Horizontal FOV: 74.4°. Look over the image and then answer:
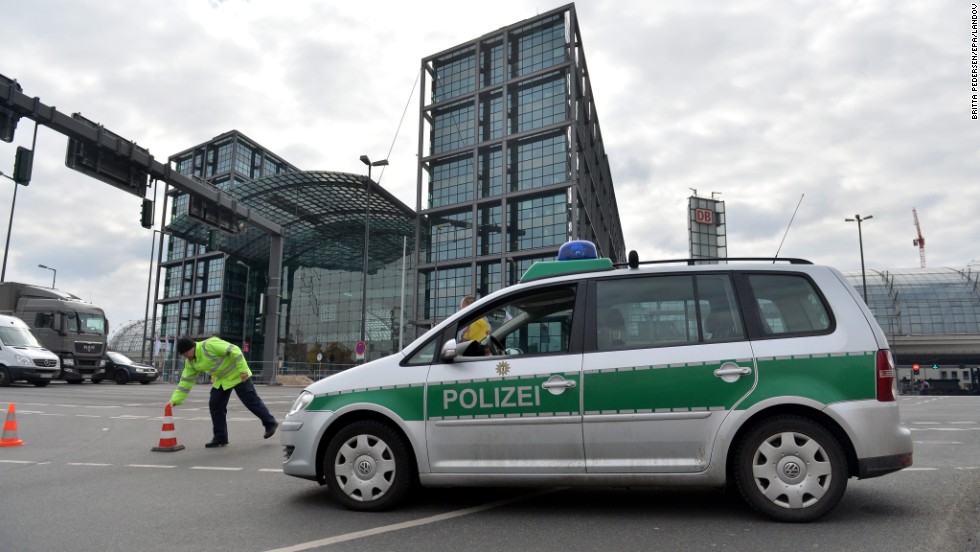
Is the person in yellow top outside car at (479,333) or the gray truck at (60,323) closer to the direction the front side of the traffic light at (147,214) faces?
the gray truck

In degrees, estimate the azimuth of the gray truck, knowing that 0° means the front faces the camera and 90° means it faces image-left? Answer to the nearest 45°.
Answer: approximately 315°

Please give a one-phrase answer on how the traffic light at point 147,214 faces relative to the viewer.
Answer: facing away from the viewer and to the left of the viewer

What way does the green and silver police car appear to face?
to the viewer's left

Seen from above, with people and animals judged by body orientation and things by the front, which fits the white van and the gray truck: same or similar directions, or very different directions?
same or similar directions

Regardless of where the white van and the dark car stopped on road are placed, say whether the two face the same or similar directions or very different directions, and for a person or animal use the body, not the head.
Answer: same or similar directions

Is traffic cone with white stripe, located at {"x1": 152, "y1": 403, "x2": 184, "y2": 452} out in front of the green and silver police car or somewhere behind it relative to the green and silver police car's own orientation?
in front

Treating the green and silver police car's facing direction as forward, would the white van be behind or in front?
in front

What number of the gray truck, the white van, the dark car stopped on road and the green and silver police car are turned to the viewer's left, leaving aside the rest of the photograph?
1

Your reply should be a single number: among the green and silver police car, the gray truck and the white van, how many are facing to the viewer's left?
1
